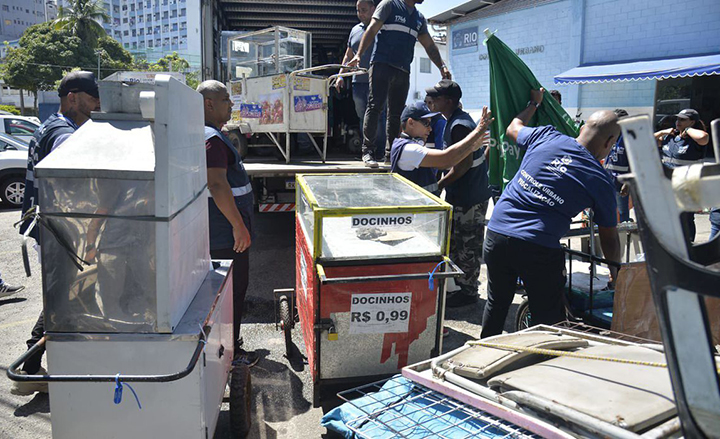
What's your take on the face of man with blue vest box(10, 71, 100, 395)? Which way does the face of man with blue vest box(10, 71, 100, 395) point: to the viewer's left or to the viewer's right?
to the viewer's right

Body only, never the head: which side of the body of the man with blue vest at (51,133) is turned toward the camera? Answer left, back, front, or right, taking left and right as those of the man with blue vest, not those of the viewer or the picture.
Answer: right

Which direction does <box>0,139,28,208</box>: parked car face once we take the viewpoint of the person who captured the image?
facing to the right of the viewer

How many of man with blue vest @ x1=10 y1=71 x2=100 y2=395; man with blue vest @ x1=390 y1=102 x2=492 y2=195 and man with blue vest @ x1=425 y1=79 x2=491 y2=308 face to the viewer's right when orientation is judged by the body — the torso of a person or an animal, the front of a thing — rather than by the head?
2

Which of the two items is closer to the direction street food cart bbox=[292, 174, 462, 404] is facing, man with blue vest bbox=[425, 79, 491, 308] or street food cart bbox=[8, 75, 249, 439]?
the street food cart

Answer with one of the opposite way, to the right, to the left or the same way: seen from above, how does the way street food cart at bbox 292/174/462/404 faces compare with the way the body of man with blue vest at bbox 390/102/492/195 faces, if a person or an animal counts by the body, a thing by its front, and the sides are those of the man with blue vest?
to the right

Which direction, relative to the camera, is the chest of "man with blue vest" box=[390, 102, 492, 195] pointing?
to the viewer's right

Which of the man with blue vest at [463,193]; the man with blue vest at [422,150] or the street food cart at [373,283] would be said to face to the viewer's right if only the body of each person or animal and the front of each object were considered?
the man with blue vest at [422,150]
